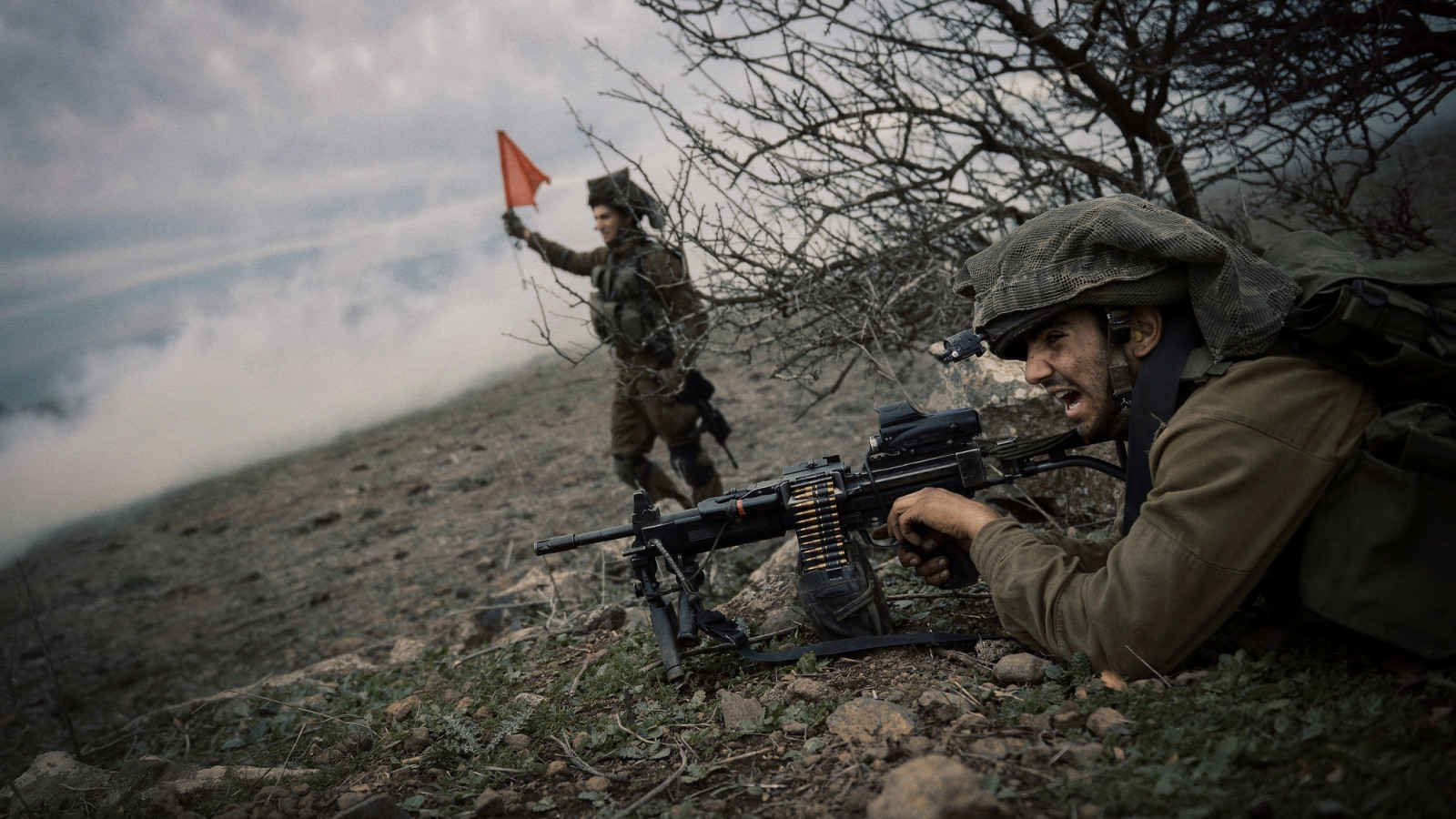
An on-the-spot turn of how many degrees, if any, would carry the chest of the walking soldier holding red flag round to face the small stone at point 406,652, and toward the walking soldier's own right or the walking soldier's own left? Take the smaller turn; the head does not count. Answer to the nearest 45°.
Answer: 0° — they already face it

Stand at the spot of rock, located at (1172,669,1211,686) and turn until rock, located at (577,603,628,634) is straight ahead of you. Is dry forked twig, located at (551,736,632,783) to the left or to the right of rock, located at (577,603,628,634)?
left

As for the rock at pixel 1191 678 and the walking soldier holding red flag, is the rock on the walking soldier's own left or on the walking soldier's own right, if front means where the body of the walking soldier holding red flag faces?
on the walking soldier's own left

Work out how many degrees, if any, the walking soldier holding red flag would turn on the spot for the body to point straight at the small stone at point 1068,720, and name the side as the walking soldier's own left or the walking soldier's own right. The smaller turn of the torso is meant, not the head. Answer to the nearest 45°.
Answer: approximately 45° to the walking soldier's own left

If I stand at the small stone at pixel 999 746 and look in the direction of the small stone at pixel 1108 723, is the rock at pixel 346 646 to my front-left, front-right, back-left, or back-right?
back-left

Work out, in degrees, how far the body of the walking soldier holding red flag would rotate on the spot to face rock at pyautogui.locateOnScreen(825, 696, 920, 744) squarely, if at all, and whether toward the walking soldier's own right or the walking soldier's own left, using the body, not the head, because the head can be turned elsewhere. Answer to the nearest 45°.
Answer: approximately 45° to the walking soldier's own left

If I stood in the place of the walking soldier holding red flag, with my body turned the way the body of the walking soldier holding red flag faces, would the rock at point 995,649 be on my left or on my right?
on my left

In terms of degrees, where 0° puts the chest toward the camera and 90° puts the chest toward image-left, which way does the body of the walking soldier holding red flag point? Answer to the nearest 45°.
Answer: approximately 45°

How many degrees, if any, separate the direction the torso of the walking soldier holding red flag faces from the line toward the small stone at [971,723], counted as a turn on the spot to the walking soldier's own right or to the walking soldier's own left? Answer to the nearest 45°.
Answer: approximately 45° to the walking soldier's own left

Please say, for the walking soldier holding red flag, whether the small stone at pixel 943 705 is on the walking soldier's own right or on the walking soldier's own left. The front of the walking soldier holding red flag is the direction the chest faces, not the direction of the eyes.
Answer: on the walking soldier's own left

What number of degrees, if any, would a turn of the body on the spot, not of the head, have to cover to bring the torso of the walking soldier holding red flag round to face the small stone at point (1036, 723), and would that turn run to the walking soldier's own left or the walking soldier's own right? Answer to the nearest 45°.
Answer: approximately 45° to the walking soldier's own left
